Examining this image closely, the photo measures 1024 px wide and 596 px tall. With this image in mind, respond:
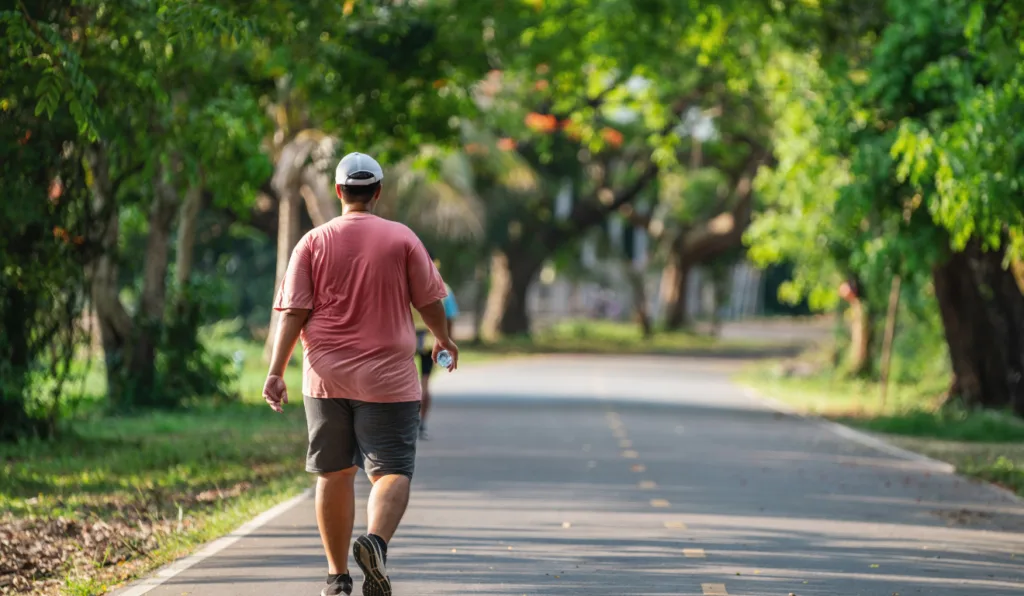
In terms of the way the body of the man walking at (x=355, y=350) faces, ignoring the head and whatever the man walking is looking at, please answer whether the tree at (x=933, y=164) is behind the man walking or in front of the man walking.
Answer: in front

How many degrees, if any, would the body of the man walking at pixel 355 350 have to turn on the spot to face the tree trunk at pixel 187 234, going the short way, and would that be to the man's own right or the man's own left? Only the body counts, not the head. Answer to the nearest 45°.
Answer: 0° — they already face it

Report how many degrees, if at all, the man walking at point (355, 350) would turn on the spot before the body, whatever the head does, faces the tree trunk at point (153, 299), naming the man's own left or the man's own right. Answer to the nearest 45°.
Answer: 0° — they already face it

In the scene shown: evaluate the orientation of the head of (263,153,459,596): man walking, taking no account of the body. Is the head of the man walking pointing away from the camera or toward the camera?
away from the camera

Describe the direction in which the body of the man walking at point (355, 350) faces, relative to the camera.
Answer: away from the camera

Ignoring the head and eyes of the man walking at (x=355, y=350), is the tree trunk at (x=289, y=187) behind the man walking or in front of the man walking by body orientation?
in front
